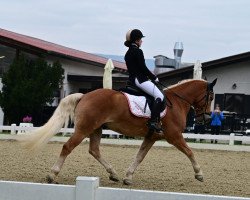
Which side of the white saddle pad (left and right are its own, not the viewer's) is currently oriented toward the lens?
right

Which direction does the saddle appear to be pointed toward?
to the viewer's right

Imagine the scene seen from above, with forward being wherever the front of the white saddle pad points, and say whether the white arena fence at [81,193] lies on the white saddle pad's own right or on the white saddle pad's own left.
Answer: on the white saddle pad's own right

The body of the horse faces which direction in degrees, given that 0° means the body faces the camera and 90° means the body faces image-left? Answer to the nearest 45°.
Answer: approximately 270°

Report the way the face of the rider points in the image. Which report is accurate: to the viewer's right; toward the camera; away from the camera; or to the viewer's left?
to the viewer's right

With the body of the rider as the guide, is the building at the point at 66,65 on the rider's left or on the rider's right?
on the rider's left

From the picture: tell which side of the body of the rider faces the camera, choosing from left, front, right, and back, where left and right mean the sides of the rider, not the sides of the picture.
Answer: right

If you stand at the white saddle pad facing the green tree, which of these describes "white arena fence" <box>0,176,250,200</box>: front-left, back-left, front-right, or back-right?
back-left
